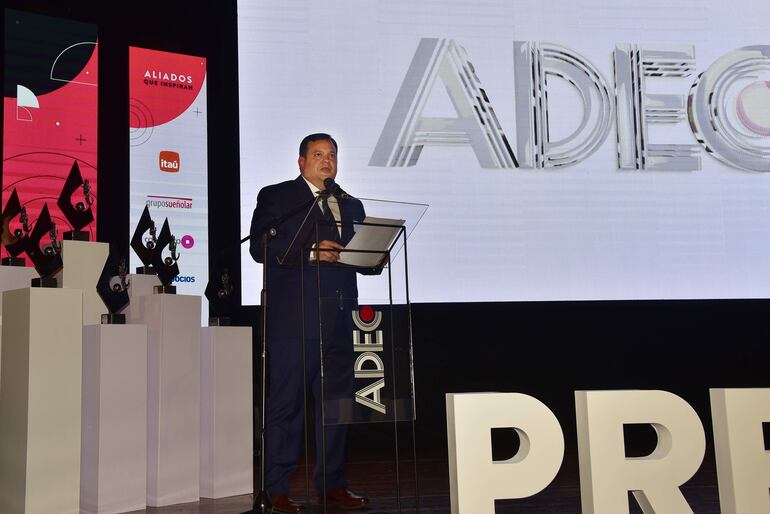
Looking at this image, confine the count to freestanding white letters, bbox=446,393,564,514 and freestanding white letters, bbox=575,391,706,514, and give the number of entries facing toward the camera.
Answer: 2

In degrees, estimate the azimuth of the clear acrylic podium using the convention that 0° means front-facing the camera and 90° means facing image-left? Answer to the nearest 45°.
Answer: approximately 315°

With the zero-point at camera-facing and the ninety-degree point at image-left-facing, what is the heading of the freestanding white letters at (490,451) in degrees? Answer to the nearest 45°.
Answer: approximately 0°
